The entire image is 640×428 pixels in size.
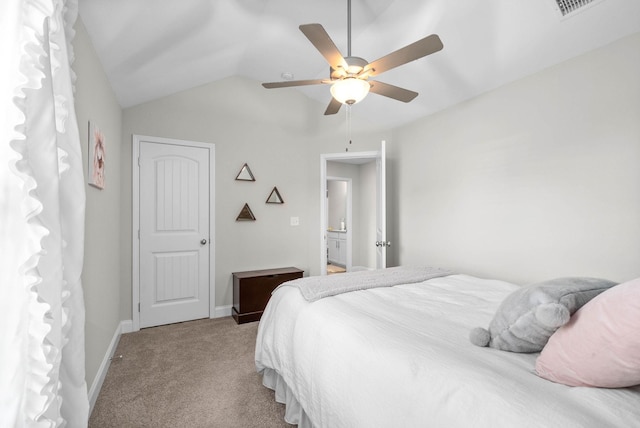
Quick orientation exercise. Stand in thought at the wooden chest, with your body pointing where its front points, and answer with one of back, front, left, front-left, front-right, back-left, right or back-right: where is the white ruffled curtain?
front

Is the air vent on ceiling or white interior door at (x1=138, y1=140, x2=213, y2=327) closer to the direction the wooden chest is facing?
the air vent on ceiling

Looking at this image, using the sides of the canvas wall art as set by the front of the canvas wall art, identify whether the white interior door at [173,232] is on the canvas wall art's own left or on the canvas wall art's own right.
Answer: on the canvas wall art's own left

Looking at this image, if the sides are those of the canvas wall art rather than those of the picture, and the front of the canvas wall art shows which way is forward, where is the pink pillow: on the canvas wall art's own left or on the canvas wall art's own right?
on the canvas wall art's own right

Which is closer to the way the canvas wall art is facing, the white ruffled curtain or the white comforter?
the white comforter

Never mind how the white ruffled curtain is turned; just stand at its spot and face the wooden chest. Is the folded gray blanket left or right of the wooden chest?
right

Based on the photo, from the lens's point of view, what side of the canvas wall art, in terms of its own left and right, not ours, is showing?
right

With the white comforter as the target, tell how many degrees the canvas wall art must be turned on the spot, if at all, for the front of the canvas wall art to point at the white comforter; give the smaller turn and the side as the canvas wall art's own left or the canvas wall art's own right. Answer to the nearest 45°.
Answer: approximately 45° to the canvas wall art's own right

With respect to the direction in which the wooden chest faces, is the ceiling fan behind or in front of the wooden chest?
in front

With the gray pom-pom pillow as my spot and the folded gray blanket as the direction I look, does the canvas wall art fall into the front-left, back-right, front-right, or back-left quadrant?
front-left

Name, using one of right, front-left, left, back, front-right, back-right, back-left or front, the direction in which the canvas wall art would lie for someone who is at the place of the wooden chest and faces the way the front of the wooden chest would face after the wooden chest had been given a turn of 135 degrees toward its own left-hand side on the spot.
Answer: back

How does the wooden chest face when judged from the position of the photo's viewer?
facing the viewer
